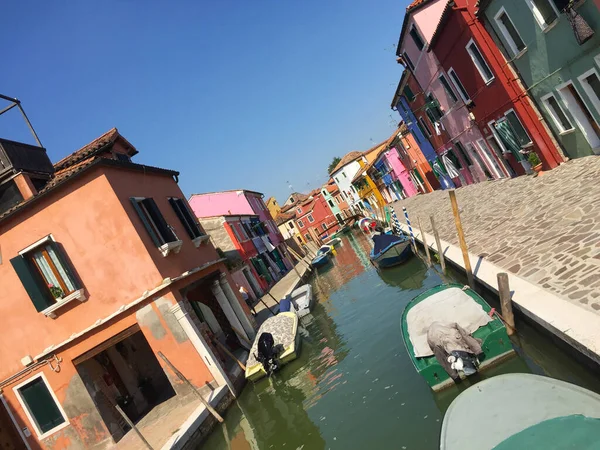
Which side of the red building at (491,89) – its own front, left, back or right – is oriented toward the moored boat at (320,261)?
right

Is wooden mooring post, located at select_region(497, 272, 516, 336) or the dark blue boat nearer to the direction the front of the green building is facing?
the wooden mooring post

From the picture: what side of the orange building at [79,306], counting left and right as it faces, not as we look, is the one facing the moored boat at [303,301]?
left

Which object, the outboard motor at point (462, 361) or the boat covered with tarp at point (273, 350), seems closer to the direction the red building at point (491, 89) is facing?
the boat covered with tarp

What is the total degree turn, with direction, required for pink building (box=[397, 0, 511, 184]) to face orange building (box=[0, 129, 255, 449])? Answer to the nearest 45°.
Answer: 0° — it already faces it

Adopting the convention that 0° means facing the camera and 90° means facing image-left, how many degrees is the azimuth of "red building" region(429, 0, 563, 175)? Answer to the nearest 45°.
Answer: approximately 45°

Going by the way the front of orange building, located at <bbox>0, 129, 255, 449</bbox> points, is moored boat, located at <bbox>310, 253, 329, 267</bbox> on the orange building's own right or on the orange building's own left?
on the orange building's own left
